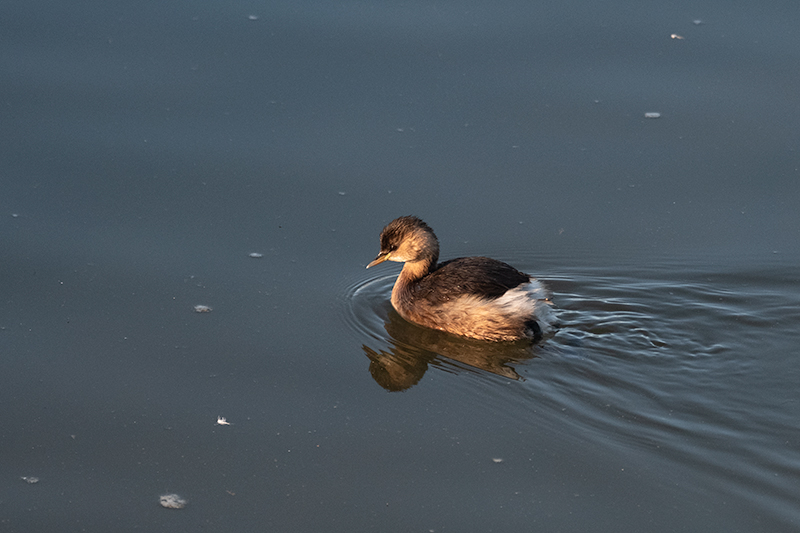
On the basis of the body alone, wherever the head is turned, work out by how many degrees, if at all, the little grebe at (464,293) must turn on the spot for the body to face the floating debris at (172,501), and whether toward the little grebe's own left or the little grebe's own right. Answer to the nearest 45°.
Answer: approximately 45° to the little grebe's own left

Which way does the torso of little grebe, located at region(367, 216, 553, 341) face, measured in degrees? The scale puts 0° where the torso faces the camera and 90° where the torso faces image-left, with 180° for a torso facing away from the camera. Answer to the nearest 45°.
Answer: approximately 90°
